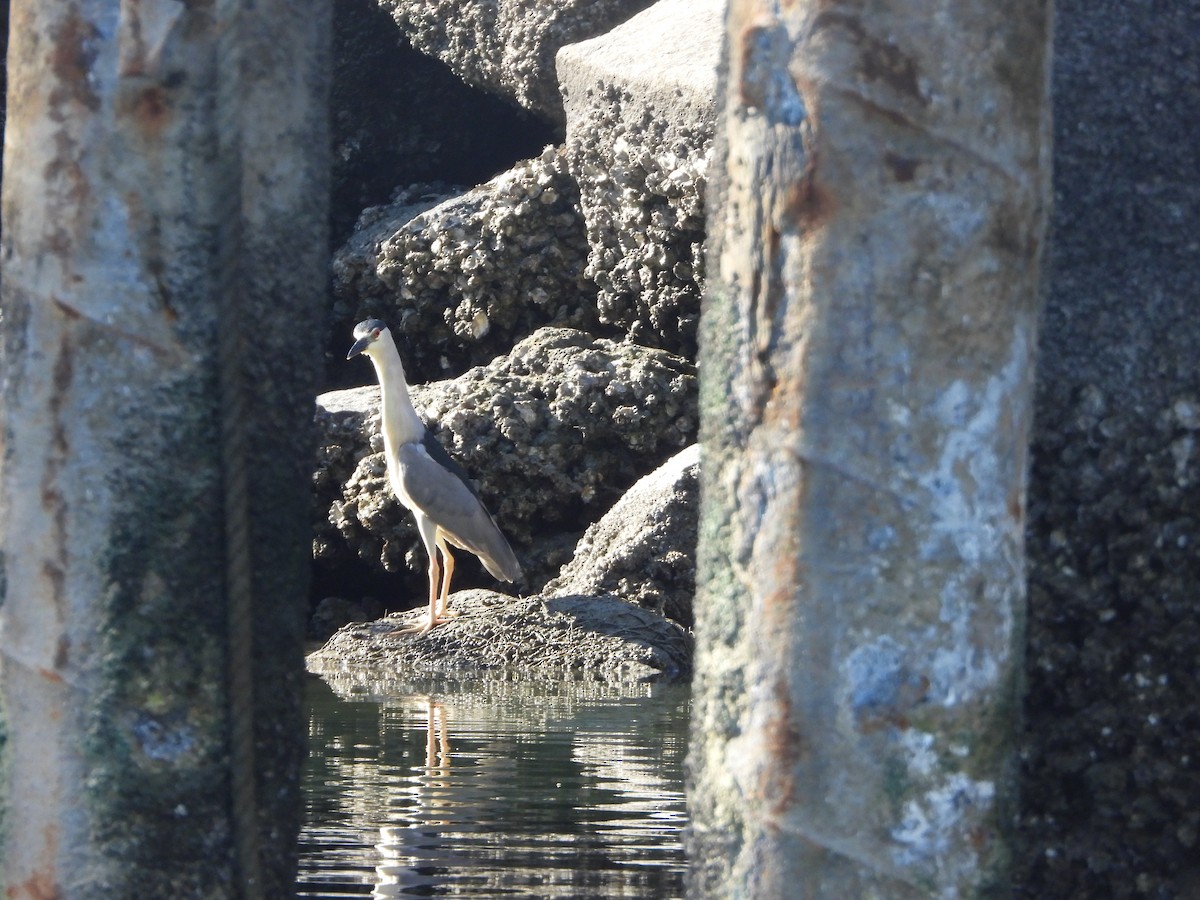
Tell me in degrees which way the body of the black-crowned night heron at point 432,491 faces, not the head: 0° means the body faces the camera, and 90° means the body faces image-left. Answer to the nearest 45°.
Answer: approximately 90°

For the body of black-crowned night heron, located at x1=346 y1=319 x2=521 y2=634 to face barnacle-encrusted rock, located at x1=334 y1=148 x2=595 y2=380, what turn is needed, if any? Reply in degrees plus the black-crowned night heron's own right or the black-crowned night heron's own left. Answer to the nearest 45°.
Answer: approximately 90° to the black-crowned night heron's own right

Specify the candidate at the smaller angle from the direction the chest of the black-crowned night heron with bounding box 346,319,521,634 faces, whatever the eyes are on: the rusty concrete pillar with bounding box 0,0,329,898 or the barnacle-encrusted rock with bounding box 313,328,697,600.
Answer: the rusty concrete pillar

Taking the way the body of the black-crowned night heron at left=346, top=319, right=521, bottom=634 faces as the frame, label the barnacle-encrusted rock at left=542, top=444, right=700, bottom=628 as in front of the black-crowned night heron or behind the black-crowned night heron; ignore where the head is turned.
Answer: behind
